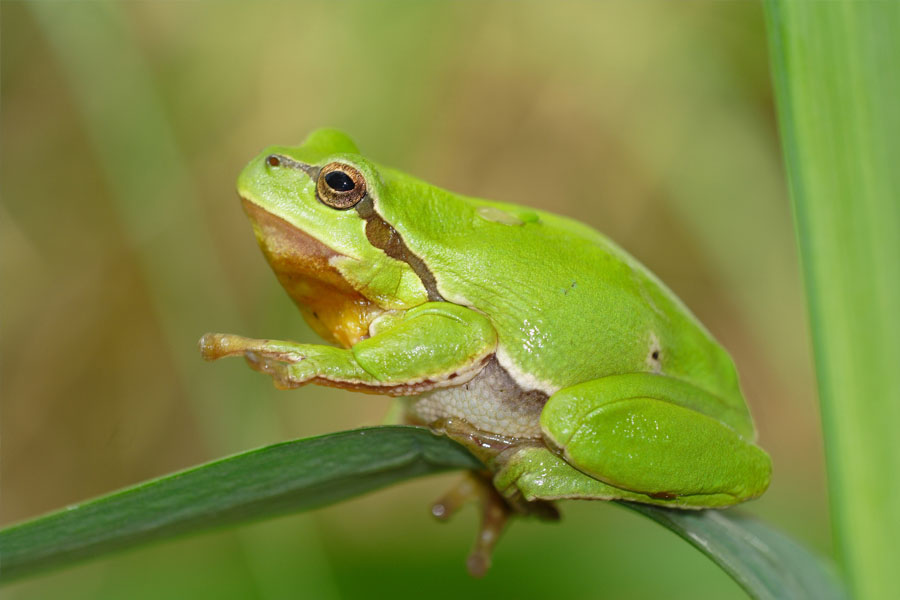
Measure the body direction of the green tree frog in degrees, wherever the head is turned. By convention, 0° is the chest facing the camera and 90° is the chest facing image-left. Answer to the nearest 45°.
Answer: approximately 90°

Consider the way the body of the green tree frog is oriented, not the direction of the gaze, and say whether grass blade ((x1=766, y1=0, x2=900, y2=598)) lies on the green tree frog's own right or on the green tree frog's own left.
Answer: on the green tree frog's own left
